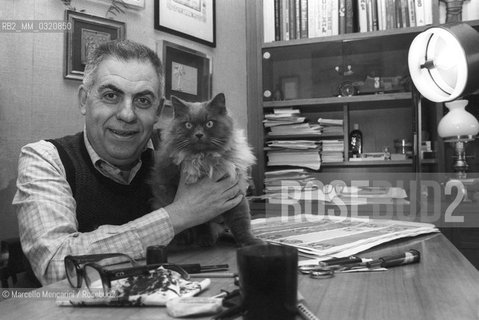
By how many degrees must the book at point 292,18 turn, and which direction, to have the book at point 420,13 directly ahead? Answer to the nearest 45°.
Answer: approximately 90° to its left

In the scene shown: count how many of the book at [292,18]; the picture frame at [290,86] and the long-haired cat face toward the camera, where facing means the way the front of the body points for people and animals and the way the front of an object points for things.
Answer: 3

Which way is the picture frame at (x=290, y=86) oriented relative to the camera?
toward the camera

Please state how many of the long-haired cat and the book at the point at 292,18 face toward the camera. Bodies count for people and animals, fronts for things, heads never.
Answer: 2

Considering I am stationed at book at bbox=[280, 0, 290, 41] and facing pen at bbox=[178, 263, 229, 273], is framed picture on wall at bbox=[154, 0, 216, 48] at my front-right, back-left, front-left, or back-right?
front-right

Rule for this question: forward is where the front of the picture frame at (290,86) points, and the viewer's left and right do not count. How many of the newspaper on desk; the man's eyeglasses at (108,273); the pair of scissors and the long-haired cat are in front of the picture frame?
4

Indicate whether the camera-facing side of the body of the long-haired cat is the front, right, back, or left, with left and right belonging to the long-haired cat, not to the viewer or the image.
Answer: front

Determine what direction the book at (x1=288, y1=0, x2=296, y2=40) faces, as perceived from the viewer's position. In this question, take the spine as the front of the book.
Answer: facing the viewer

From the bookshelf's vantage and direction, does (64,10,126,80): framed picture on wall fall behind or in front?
in front

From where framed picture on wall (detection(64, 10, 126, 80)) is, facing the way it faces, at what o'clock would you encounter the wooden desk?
The wooden desk is roughly at 1 o'clock from the framed picture on wall.

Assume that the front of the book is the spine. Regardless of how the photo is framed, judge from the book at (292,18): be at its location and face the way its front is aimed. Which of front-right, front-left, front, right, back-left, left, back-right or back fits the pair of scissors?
front

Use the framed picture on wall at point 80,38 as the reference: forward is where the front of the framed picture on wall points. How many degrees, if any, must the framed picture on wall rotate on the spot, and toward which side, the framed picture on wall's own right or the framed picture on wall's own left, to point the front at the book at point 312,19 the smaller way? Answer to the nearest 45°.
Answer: approximately 45° to the framed picture on wall's own left

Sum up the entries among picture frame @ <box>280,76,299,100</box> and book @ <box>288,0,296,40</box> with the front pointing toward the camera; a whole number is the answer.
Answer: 2
